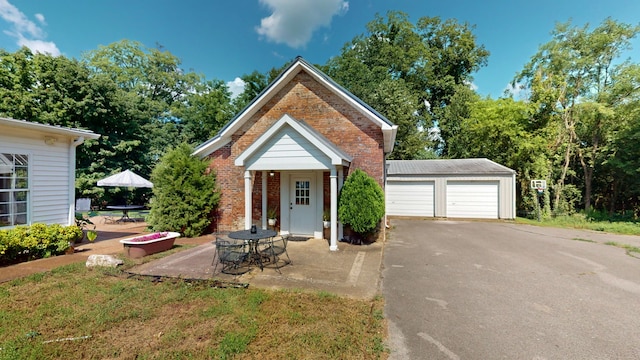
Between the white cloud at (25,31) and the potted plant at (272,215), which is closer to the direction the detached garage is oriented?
the potted plant

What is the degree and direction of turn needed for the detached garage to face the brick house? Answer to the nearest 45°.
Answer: approximately 45° to its right

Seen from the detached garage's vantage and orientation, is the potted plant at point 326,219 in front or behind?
in front

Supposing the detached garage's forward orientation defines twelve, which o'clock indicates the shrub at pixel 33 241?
The shrub is roughly at 1 o'clock from the detached garage.

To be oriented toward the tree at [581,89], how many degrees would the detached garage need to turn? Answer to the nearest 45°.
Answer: approximately 135° to its left

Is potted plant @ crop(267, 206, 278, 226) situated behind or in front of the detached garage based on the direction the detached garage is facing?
in front

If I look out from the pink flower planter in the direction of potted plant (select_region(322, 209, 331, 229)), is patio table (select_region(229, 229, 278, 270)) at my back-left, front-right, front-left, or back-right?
front-right

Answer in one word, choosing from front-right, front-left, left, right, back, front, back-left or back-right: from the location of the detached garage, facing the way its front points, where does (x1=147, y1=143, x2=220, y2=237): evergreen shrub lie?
front-right

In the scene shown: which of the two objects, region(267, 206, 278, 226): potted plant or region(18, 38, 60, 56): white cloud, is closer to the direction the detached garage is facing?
the potted plant

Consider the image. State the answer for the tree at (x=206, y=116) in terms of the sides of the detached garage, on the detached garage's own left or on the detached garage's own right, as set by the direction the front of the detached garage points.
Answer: on the detached garage's own right

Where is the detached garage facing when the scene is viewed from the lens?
facing the viewer

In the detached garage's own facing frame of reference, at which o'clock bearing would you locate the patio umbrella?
The patio umbrella is roughly at 2 o'clock from the detached garage.
